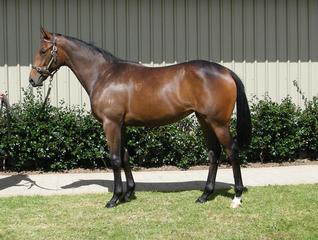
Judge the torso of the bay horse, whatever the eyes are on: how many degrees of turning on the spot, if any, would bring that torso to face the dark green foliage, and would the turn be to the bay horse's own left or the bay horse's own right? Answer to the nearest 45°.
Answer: approximately 135° to the bay horse's own right

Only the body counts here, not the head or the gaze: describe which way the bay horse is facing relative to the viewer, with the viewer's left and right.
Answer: facing to the left of the viewer
